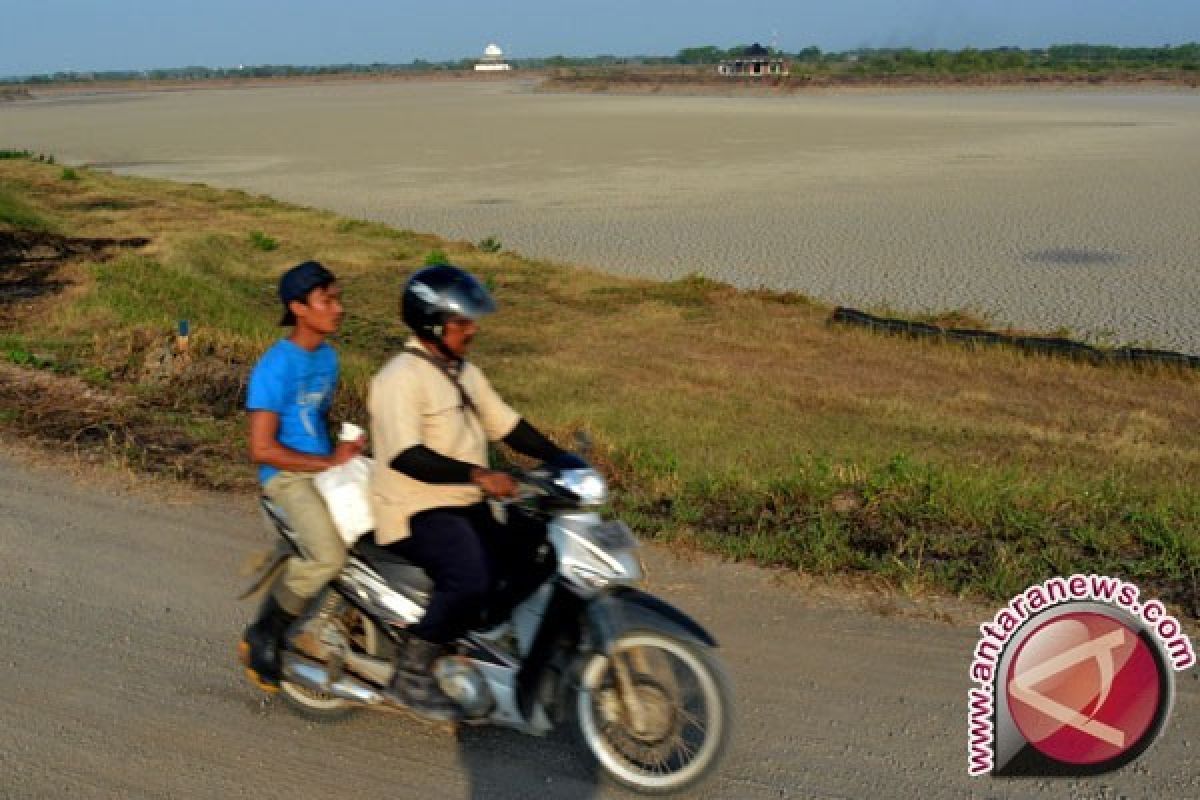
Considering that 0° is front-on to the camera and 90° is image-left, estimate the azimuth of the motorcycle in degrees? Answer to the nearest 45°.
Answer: approximately 315°
